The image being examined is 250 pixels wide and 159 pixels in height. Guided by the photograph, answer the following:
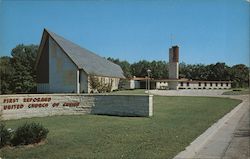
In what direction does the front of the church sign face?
toward the camera

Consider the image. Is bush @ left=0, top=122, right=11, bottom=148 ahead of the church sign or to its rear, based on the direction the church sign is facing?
ahead

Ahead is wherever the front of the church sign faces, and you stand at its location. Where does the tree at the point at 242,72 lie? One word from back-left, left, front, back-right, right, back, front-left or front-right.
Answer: left

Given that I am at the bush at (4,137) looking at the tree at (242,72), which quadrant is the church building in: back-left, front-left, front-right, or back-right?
front-left

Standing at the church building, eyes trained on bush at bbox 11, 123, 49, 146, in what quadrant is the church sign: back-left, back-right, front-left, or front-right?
front-left

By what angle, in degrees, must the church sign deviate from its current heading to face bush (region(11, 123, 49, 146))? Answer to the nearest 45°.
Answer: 0° — it already faces it
